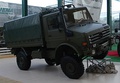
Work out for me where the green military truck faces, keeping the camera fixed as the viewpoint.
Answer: facing the viewer and to the right of the viewer
